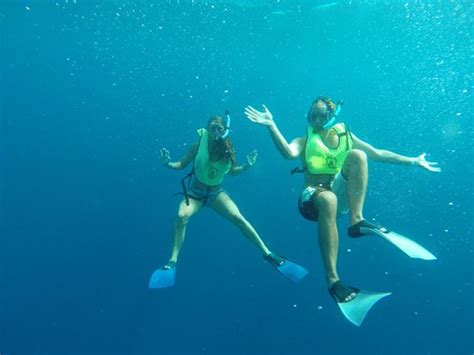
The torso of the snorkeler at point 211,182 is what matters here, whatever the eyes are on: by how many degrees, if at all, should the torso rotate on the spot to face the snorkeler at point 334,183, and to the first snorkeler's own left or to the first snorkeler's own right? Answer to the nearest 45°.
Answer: approximately 45° to the first snorkeler's own left

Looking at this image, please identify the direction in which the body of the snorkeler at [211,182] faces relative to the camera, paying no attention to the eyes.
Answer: toward the camera
